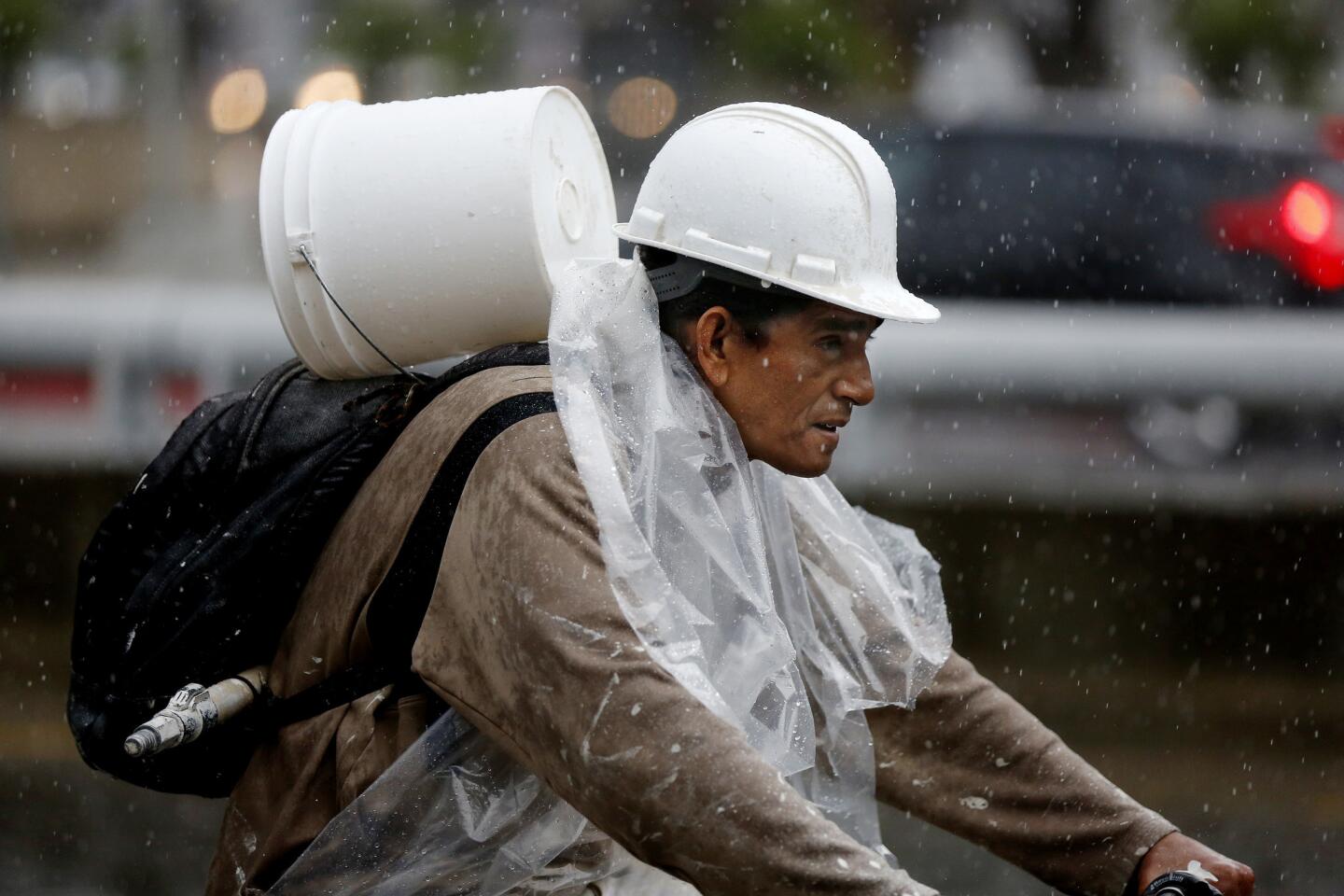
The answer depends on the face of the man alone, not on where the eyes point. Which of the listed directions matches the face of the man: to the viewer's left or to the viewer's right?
to the viewer's right

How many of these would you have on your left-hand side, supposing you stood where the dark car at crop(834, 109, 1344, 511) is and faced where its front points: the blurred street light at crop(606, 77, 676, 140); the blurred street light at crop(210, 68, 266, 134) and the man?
1

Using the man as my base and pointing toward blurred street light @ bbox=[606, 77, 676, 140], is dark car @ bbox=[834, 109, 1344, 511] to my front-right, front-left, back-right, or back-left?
front-right

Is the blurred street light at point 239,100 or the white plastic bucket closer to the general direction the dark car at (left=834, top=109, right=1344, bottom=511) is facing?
the blurred street light

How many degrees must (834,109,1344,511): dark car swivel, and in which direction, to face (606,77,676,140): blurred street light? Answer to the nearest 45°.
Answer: approximately 45° to its right

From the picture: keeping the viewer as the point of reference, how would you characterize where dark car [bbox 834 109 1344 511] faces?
facing to the left of the viewer

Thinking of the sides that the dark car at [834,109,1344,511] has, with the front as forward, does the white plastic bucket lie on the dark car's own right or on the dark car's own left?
on the dark car's own left

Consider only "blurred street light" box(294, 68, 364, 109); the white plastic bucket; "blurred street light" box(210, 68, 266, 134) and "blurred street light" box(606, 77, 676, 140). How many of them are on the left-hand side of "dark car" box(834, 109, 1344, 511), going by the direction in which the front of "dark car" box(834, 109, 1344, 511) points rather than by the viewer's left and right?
1

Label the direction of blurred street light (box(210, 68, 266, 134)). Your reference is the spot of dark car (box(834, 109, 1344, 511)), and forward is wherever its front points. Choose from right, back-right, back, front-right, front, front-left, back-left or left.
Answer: front-right

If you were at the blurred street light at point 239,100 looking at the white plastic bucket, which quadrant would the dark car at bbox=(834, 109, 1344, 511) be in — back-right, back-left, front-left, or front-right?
front-left

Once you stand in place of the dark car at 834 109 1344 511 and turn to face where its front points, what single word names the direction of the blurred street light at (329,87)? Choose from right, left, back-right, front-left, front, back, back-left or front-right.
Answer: front-right

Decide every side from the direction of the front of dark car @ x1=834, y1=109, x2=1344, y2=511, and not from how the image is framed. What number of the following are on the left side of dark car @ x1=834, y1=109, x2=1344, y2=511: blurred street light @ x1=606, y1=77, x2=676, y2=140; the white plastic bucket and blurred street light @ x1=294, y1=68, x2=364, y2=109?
1

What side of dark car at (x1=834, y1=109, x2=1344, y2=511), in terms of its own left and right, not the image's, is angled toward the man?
left

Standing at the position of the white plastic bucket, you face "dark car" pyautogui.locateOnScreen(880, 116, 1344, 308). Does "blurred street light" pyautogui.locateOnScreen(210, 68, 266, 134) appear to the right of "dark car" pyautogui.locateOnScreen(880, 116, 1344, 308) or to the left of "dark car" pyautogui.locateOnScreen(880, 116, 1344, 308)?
left

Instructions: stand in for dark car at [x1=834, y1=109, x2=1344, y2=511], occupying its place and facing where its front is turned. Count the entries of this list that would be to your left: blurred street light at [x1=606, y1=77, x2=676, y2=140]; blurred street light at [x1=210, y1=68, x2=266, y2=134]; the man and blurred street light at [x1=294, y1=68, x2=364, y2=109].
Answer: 1

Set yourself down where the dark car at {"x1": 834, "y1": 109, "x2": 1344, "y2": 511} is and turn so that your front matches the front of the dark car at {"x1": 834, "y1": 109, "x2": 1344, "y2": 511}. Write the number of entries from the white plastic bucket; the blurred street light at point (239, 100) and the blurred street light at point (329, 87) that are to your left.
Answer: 1
